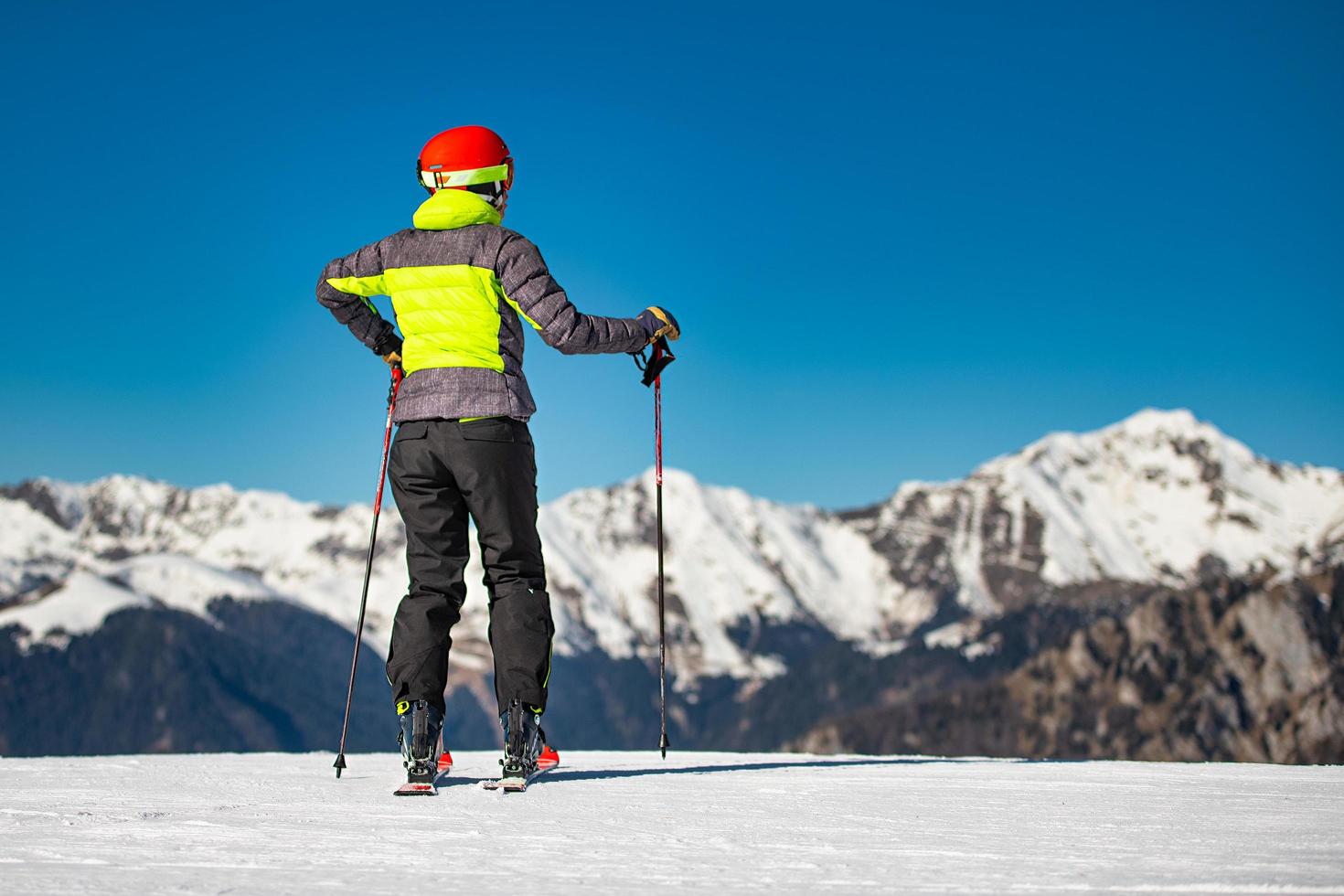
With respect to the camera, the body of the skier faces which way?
away from the camera

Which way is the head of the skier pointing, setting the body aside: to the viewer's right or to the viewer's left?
to the viewer's right
